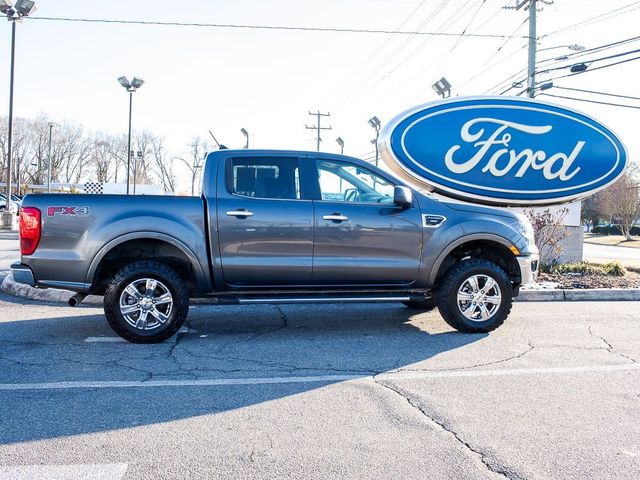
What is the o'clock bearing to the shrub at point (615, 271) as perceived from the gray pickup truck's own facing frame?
The shrub is roughly at 11 o'clock from the gray pickup truck.

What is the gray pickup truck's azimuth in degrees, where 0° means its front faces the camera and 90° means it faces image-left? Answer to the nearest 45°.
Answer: approximately 270°

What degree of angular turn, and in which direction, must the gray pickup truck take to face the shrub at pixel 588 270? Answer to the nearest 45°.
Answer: approximately 45° to its left

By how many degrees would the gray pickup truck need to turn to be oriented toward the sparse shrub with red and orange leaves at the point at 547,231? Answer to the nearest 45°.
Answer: approximately 45° to its left
